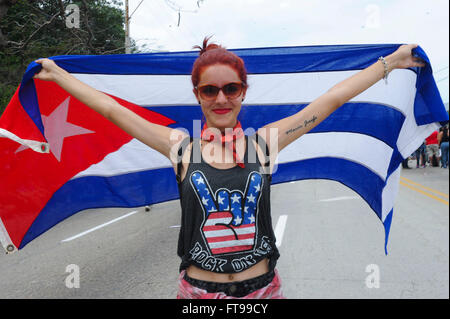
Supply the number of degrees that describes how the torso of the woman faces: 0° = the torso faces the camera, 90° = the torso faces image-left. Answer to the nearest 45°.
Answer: approximately 0°

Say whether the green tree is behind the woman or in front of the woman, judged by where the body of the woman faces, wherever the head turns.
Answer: behind
